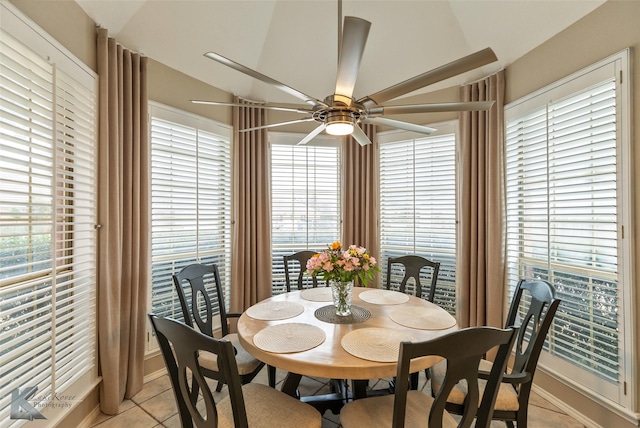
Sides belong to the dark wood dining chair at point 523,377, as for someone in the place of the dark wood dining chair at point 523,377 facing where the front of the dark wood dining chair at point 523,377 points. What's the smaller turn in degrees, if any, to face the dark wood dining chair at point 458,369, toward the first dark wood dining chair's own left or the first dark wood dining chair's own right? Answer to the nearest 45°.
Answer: approximately 45° to the first dark wood dining chair's own left

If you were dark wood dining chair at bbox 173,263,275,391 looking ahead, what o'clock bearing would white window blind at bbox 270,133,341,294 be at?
The white window blind is roughly at 9 o'clock from the dark wood dining chair.

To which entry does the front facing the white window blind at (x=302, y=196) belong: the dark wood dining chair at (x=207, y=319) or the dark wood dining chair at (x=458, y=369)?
the dark wood dining chair at (x=458, y=369)

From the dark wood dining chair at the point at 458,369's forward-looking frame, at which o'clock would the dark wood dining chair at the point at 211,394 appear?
the dark wood dining chair at the point at 211,394 is roughly at 10 o'clock from the dark wood dining chair at the point at 458,369.

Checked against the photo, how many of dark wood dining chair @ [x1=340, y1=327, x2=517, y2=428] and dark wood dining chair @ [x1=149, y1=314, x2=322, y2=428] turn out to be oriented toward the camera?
0

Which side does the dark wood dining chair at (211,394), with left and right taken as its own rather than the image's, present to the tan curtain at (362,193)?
front

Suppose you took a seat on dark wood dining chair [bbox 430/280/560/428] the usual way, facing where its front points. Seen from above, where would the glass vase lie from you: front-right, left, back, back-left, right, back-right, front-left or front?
front-right

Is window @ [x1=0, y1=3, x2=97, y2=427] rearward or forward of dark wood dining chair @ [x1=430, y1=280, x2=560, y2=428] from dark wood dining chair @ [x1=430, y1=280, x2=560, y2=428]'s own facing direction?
forward

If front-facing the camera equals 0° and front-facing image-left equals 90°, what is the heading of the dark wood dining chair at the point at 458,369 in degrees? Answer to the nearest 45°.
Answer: approximately 135°

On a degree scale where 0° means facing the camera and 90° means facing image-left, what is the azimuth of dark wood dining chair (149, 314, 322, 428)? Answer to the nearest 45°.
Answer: approximately 225°

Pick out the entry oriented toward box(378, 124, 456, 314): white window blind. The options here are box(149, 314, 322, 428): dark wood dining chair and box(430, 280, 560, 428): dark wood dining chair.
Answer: box(149, 314, 322, 428): dark wood dining chair

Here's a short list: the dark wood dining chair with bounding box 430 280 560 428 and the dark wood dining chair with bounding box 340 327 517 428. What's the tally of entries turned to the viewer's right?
0

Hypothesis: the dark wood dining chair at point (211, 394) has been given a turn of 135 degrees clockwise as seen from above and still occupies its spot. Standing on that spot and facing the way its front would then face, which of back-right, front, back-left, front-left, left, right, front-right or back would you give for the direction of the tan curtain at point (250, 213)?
back

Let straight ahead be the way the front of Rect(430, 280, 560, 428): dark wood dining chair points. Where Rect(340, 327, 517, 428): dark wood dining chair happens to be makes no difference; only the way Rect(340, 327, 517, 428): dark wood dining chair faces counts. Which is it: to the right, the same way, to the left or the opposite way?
to the right

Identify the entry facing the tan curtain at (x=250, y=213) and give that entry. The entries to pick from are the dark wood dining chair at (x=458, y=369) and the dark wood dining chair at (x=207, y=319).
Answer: the dark wood dining chair at (x=458, y=369)

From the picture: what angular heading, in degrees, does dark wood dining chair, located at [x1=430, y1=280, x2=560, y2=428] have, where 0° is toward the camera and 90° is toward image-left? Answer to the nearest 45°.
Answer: approximately 45°

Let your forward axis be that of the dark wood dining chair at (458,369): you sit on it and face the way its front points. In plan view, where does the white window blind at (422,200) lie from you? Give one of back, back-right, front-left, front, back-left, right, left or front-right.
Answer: front-right

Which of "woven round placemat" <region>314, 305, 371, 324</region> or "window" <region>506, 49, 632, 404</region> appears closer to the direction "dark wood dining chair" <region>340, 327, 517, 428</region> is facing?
the woven round placemat
